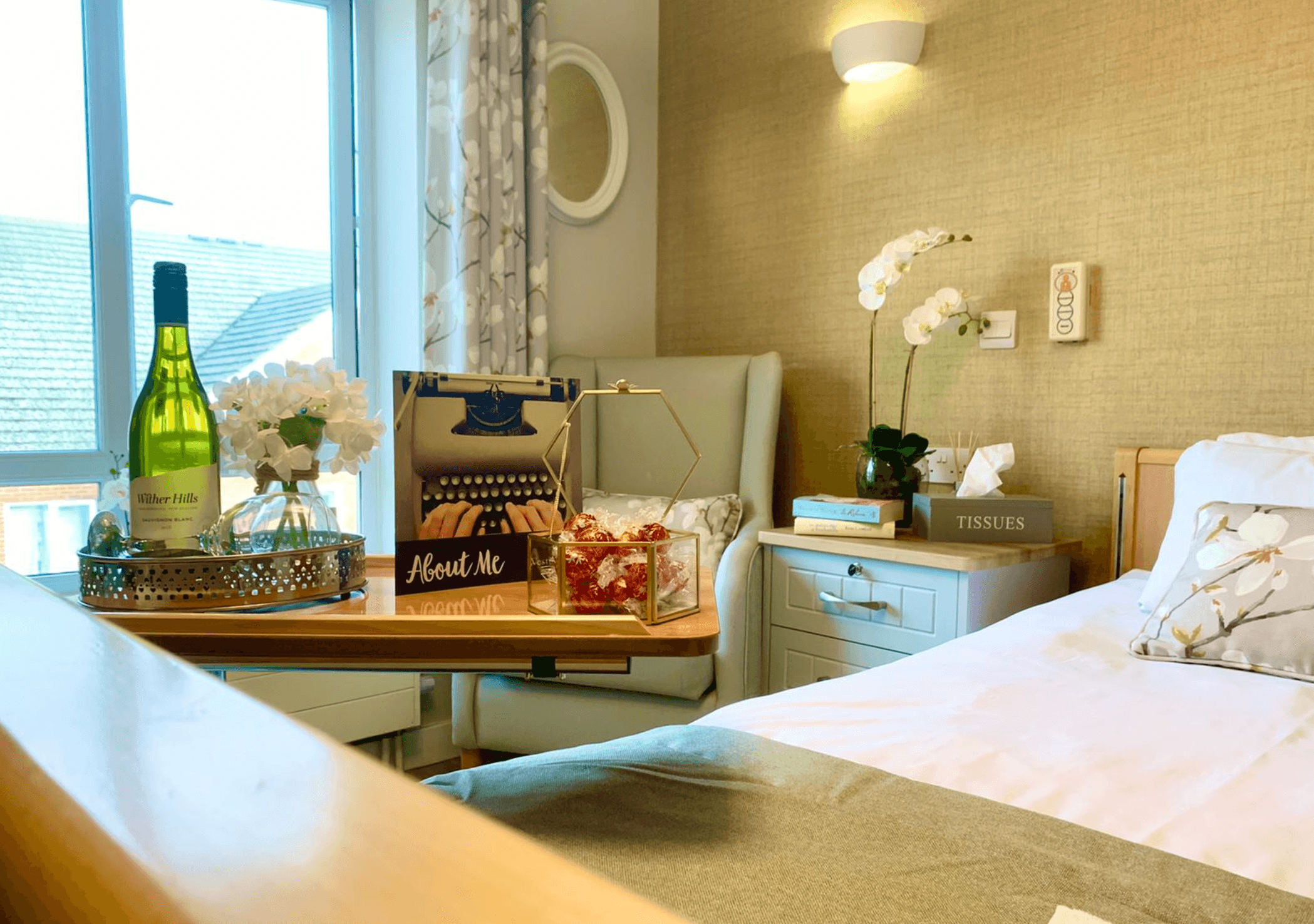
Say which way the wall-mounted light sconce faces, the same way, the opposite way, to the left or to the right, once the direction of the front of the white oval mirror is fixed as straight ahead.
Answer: to the right

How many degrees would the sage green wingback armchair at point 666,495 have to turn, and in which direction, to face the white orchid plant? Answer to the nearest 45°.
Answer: approximately 90° to its left

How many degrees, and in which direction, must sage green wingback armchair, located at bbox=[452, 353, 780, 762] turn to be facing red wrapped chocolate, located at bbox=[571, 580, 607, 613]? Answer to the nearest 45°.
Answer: approximately 45° to its left

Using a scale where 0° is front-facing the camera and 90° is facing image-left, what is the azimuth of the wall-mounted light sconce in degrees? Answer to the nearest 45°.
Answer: approximately 45°

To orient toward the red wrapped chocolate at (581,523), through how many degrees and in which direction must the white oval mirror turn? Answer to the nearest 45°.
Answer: approximately 45° to its right

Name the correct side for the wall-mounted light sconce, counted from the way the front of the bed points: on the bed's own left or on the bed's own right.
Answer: on the bed's own right

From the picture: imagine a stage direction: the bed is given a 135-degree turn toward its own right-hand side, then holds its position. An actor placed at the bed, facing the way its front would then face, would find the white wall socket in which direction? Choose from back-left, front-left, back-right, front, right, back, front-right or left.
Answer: front

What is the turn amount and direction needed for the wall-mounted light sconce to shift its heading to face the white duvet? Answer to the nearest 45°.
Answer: approximately 45° to its left

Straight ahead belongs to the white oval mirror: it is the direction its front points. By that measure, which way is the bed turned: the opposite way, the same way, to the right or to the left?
to the right
